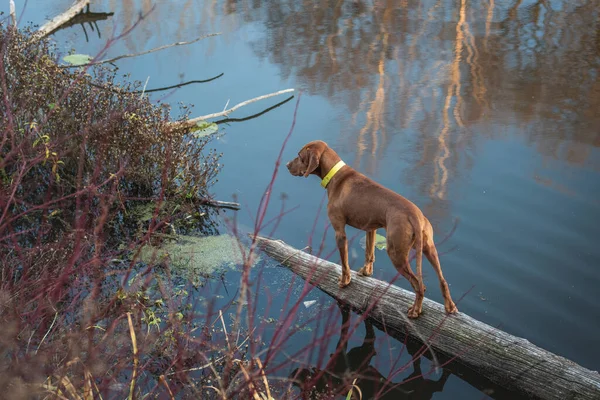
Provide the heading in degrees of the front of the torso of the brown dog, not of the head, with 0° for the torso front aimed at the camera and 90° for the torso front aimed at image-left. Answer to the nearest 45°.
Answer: approximately 135°
